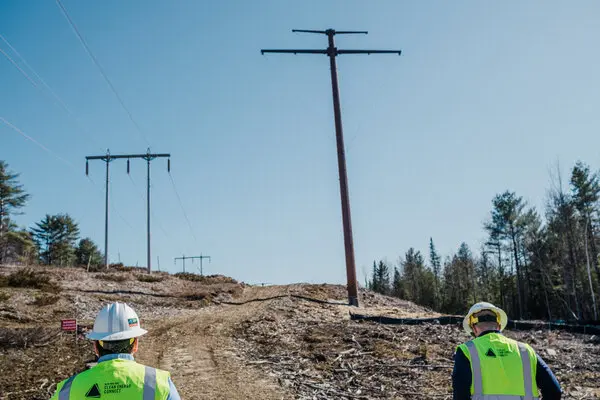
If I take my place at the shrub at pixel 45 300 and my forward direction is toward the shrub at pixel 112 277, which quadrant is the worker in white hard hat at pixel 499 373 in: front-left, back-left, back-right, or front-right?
back-right

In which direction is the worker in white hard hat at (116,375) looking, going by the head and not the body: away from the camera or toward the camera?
away from the camera

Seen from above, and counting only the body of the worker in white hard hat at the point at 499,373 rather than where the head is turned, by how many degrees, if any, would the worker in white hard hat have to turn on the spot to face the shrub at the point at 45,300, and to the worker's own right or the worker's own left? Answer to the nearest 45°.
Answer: approximately 45° to the worker's own left

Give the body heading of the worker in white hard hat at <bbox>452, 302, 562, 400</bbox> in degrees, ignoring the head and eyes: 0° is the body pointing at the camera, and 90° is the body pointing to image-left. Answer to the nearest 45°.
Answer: approximately 180°

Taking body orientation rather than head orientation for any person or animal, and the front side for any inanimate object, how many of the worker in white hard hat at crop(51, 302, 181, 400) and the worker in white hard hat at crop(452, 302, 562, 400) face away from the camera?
2

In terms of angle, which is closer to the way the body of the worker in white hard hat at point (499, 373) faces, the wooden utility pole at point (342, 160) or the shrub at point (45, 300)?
the wooden utility pole

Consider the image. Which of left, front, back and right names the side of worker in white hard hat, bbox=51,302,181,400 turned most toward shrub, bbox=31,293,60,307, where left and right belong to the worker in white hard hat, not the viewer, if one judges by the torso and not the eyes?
front

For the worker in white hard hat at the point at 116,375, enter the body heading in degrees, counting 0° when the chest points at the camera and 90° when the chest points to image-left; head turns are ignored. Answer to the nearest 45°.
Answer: approximately 180°

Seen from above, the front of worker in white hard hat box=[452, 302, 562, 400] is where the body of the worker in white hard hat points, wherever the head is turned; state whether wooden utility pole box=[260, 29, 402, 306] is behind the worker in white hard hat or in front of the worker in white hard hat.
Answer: in front

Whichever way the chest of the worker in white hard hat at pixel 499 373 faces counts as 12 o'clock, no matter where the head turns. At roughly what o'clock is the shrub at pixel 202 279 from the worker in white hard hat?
The shrub is roughly at 11 o'clock from the worker in white hard hat.

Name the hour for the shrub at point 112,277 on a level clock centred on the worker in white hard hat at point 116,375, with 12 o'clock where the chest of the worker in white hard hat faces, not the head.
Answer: The shrub is roughly at 12 o'clock from the worker in white hard hat.

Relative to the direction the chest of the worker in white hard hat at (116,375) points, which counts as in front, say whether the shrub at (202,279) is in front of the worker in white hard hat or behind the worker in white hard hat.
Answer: in front

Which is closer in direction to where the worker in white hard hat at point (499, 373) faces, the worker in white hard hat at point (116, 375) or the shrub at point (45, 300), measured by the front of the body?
the shrub

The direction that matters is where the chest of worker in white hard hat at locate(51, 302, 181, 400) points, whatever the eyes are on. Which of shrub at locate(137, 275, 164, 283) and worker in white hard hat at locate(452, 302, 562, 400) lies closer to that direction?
the shrub
